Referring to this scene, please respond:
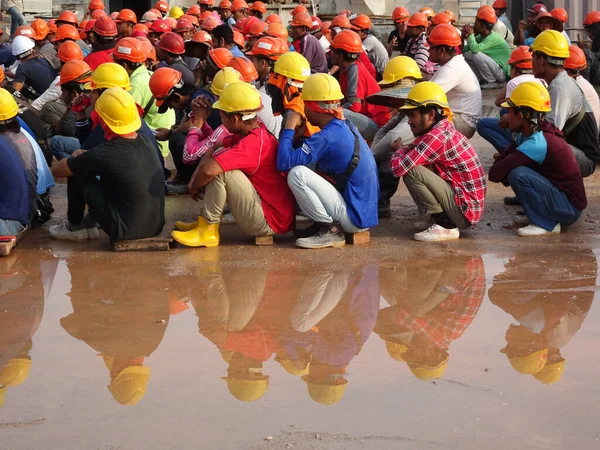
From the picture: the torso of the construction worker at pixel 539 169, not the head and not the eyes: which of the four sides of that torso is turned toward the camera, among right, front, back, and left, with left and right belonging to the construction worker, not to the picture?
left

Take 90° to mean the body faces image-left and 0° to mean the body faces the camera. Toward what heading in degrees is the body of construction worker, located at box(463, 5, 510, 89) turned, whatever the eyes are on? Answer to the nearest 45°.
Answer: approximately 90°

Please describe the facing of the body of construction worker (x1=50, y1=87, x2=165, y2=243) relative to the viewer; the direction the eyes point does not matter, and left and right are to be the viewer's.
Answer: facing away from the viewer and to the left of the viewer
